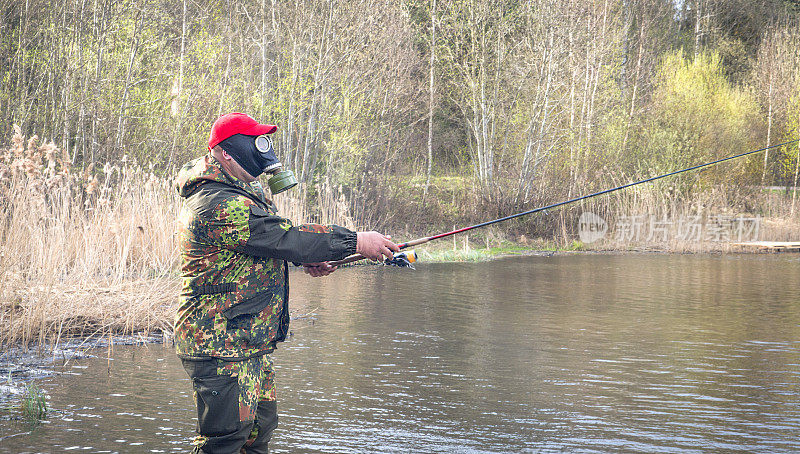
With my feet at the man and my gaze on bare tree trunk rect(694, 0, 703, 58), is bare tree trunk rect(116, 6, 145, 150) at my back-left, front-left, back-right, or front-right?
front-left

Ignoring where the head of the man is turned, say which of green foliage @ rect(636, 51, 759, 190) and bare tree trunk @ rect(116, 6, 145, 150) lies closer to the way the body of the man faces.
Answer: the green foliage

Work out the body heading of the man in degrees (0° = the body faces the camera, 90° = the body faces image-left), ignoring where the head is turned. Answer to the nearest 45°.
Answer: approximately 270°

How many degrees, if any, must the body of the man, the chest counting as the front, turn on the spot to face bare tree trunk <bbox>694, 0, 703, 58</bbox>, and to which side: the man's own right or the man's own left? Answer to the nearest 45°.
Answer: approximately 45° to the man's own left

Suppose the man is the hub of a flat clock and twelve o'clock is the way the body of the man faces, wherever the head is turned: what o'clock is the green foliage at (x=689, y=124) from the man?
The green foliage is roughly at 10 o'clock from the man.

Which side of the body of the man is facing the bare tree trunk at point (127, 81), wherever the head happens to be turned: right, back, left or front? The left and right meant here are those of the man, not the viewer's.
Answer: left

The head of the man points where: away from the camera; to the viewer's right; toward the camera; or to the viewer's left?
to the viewer's right
